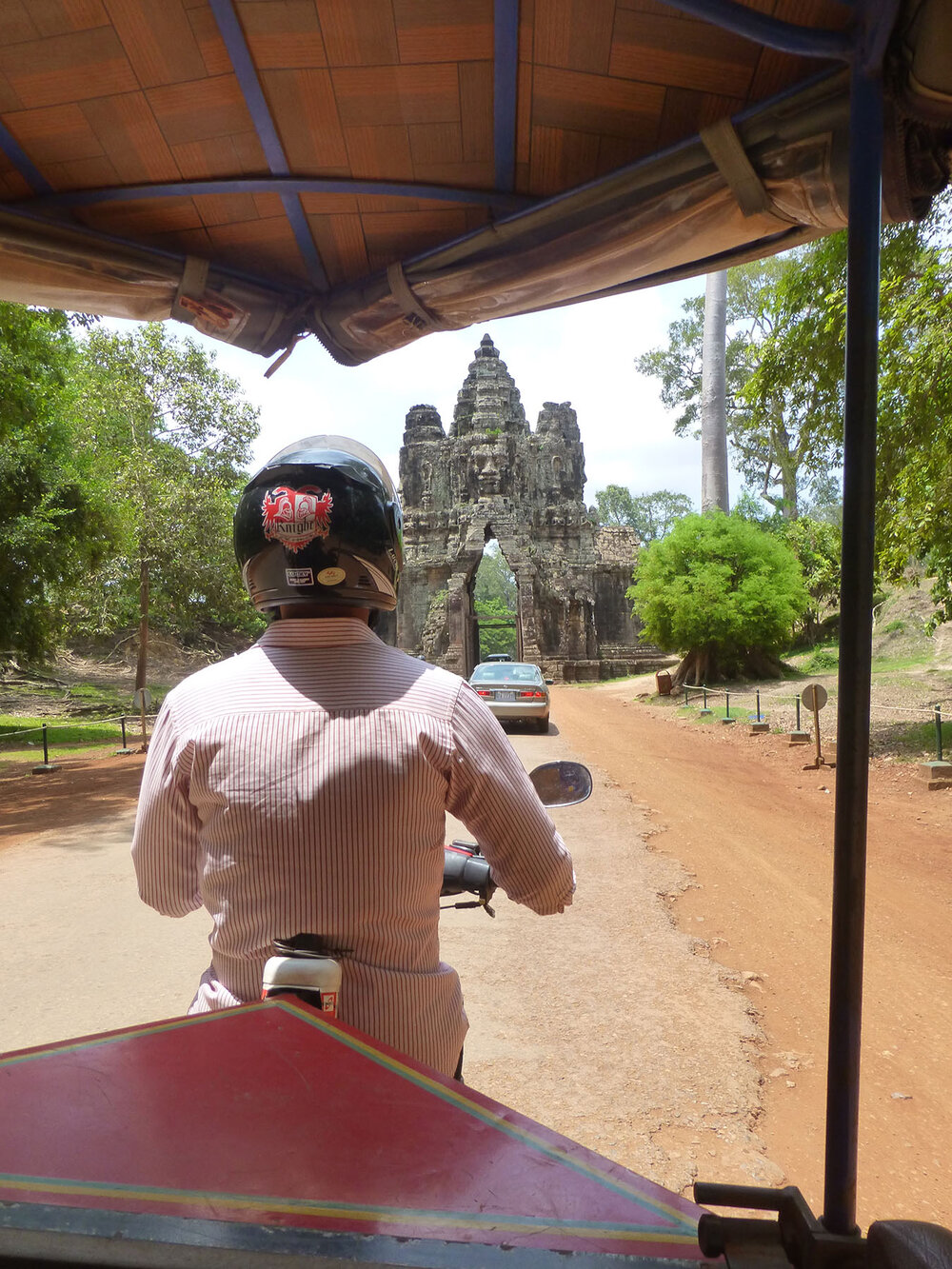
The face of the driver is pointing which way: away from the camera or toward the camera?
away from the camera

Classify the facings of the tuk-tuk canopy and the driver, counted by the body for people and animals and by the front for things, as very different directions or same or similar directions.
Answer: same or similar directions

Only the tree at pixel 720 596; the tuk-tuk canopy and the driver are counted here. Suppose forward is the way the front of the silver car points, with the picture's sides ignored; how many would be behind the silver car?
2

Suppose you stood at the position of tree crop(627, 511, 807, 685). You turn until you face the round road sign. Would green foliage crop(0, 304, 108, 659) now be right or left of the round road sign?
right

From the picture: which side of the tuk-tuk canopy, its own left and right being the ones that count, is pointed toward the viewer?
back

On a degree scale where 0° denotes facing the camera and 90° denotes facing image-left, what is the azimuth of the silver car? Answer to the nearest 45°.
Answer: approximately 180°

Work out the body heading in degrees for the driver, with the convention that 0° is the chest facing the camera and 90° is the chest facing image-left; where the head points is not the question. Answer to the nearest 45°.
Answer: approximately 180°

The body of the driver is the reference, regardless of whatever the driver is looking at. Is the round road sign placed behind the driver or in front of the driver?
in front

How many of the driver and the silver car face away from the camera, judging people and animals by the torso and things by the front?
2

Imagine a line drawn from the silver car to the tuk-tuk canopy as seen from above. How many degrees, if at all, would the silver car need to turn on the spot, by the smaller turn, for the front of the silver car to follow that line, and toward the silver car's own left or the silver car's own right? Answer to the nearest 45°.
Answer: approximately 180°

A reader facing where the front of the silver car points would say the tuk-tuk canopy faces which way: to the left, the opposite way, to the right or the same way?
the same way

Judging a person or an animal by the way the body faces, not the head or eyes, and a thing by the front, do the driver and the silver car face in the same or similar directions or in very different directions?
same or similar directions

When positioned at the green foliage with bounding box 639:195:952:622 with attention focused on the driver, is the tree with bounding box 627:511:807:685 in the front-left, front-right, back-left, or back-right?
back-right

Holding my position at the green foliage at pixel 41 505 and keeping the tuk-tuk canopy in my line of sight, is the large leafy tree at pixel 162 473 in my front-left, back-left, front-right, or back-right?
back-left

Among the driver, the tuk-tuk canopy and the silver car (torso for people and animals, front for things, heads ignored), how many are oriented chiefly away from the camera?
3
